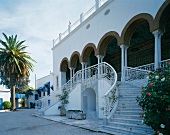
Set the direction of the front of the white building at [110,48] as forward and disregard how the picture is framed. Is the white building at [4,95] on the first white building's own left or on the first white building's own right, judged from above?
on the first white building's own right

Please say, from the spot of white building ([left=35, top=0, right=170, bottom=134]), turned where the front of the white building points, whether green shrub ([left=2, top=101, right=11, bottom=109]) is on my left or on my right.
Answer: on my right

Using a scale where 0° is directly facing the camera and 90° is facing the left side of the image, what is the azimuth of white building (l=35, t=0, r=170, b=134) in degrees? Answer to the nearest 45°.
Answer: approximately 45°

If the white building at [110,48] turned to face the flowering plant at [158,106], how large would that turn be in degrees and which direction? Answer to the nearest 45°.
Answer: approximately 45° to its left
